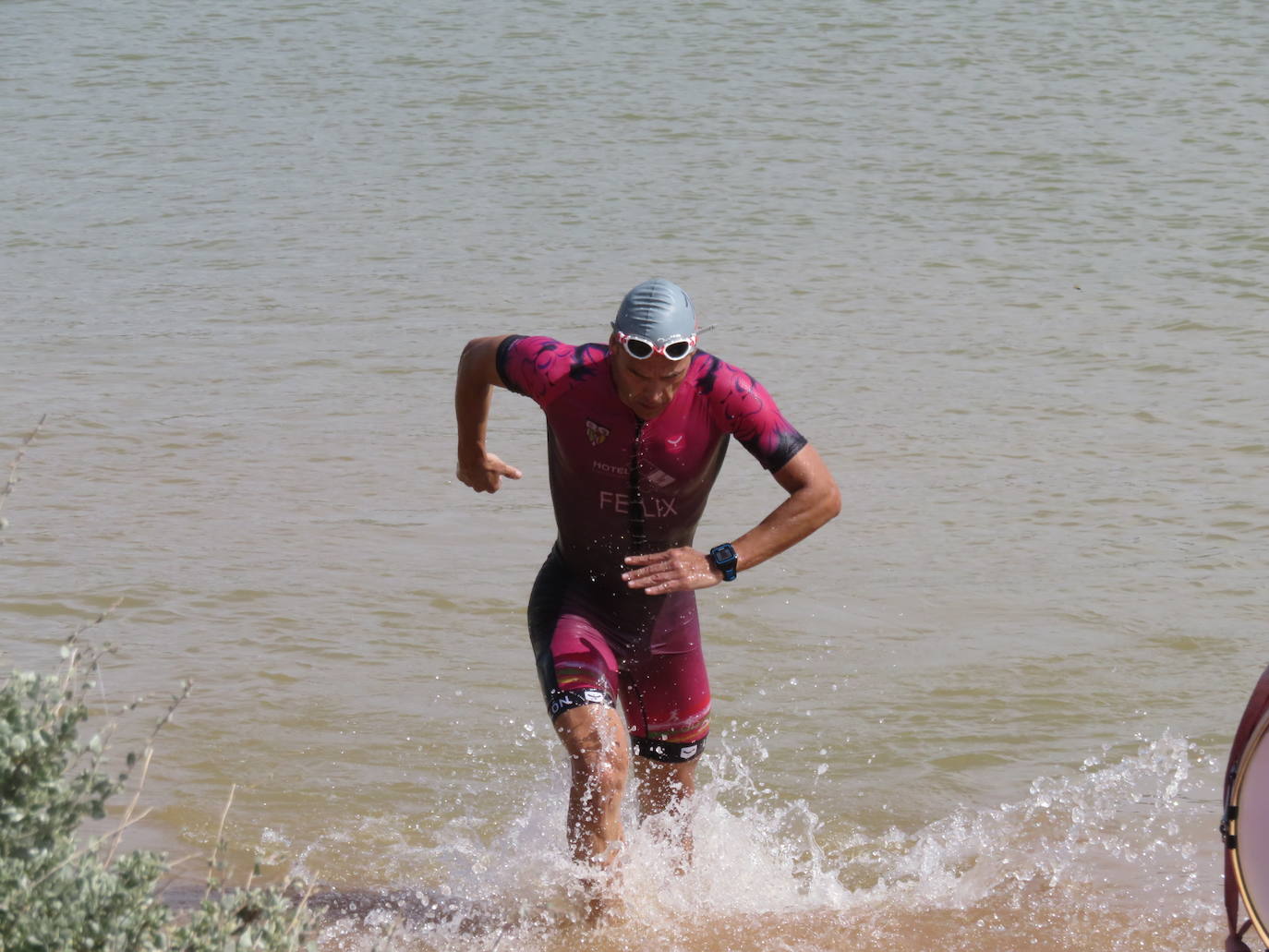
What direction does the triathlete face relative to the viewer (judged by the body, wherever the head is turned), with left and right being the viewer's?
facing the viewer

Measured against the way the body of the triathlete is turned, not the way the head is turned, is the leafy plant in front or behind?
in front
